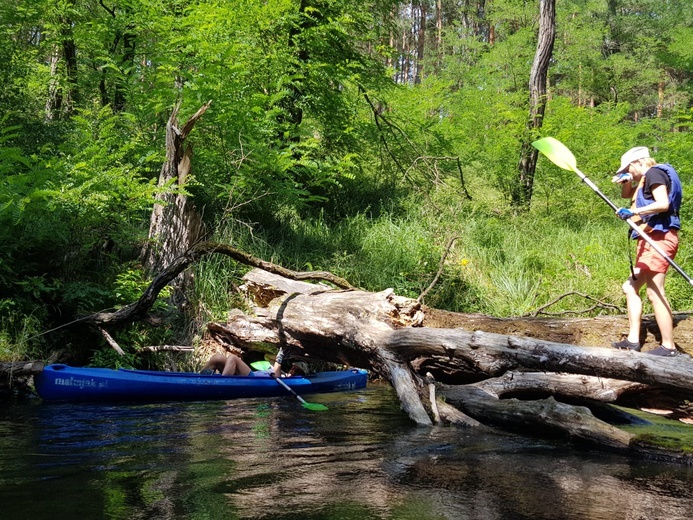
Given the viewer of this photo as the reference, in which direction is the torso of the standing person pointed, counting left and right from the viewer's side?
facing to the left of the viewer

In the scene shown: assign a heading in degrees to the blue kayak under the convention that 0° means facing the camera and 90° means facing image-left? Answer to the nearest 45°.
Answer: approximately 90°

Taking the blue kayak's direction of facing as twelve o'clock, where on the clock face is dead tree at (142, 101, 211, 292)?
The dead tree is roughly at 3 o'clock from the blue kayak.

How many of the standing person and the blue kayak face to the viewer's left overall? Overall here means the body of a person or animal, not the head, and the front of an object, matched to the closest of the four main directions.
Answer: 2

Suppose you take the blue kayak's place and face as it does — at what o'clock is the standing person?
The standing person is roughly at 7 o'clock from the blue kayak.
